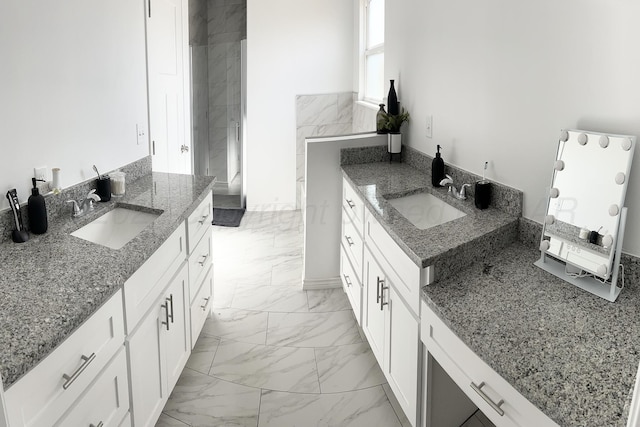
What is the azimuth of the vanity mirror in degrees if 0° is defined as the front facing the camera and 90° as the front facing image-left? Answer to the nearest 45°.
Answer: approximately 45°

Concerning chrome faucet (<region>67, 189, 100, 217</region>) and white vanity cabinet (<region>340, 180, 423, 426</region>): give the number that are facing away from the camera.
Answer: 0

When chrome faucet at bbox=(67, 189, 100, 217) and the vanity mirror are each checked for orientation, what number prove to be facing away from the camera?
0

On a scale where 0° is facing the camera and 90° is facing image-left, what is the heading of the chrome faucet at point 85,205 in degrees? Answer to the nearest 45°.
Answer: approximately 315°

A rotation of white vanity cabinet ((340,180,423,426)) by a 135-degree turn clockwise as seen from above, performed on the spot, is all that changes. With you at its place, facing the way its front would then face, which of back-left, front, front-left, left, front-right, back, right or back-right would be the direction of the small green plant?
front

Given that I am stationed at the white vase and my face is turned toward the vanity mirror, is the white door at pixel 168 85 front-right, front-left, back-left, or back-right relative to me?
back-right

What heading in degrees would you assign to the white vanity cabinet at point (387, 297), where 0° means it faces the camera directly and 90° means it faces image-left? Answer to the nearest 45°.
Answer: approximately 45°

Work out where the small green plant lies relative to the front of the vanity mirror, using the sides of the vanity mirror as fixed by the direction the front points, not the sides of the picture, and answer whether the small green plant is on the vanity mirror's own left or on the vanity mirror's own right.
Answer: on the vanity mirror's own right

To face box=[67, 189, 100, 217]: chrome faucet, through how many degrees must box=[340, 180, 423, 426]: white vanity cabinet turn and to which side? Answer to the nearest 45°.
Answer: approximately 45° to its right

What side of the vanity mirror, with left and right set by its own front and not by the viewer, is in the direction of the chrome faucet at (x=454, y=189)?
right

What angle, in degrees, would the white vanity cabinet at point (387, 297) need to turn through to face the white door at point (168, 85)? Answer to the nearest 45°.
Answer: approximately 90° to its right

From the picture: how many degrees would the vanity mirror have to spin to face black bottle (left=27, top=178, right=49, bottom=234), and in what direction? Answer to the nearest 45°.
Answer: approximately 45° to its right

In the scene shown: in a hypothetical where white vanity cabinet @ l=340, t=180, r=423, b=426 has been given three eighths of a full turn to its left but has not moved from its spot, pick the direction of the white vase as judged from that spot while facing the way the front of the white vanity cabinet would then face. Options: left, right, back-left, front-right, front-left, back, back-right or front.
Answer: left

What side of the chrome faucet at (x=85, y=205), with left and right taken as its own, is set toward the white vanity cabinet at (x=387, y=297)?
front

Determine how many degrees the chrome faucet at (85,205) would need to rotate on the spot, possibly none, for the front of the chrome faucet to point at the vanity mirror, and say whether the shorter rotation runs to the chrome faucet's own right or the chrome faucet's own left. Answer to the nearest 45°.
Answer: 0° — it already faces it

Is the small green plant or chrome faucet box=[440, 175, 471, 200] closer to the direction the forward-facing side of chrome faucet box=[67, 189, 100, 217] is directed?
the chrome faucet
